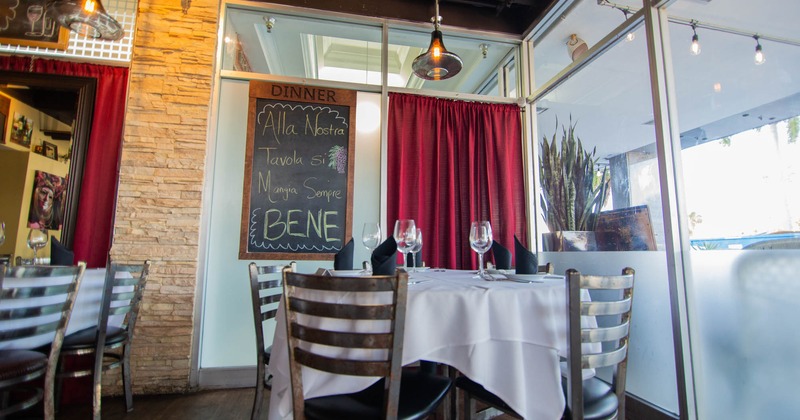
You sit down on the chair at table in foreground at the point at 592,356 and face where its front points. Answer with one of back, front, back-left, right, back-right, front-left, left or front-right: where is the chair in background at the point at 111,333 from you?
front-left

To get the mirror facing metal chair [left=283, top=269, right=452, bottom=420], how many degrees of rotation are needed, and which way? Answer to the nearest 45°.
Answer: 0° — it already faces it

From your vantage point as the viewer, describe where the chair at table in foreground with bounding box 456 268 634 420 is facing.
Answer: facing away from the viewer and to the left of the viewer

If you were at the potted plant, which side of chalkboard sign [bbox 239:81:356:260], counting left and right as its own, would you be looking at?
left

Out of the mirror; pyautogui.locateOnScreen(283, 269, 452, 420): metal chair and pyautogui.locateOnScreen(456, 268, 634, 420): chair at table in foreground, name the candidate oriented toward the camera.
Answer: the mirror

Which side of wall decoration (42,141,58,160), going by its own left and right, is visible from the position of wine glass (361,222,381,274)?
front

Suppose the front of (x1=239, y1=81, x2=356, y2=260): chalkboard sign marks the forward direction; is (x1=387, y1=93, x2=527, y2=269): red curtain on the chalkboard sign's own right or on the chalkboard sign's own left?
on the chalkboard sign's own left

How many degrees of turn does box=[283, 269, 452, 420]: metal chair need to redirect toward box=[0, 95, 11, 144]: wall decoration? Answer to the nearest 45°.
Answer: approximately 90° to its left

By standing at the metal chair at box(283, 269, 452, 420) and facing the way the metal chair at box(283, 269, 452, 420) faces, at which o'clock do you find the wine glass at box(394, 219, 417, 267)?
The wine glass is roughly at 11 o'clock from the metal chair.

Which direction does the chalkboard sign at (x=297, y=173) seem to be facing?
toward the camera

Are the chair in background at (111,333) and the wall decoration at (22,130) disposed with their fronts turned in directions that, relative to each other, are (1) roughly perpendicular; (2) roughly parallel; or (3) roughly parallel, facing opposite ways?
roughly parallel, facing opposite ways

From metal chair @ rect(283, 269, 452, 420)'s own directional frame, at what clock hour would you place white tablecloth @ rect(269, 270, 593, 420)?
The white tablecloth is roughly at 1 o'clock from the metal chair.

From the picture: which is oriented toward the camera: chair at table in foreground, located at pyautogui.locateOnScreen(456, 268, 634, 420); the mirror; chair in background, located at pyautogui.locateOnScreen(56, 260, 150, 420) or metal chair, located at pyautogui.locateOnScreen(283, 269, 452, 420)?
the mirror

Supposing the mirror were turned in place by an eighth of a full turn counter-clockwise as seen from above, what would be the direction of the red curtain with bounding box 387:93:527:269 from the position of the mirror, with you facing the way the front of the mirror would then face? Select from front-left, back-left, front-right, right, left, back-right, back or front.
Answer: front

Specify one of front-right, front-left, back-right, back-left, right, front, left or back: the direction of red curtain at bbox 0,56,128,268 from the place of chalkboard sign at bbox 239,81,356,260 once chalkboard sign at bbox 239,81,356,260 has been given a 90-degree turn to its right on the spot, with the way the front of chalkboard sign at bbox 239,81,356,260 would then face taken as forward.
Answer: front

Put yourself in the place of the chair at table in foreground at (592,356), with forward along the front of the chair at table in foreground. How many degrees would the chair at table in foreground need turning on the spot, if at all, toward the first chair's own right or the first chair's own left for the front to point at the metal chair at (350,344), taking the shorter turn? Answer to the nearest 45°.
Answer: approximately 90° to the first chair's own left

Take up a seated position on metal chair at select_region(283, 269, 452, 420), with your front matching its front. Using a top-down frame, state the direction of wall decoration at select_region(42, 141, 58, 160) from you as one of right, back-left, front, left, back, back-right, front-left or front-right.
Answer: left

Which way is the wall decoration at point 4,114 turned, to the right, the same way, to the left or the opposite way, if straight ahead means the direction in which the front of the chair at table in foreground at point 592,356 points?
to the right

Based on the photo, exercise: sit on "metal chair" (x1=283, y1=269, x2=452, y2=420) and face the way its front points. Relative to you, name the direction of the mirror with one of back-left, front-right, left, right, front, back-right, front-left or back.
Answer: left
